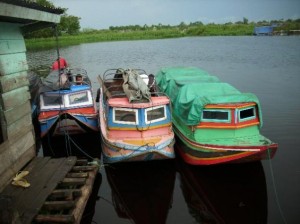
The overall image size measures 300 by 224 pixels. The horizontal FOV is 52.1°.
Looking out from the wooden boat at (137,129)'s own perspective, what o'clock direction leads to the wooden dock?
The wooden dock is roughly at 1 o'clock from the wooden boat.

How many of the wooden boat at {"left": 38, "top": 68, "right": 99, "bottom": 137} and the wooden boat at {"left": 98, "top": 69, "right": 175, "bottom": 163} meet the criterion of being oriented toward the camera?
2

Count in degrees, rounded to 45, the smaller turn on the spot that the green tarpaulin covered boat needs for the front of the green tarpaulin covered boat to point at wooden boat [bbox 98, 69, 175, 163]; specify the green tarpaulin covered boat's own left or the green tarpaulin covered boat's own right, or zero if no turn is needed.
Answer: approximately 135° to the green tarpaulin covered boat's own right

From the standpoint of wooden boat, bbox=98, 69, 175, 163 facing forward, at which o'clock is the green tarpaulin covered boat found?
The green tarpaulin covered boat is roughly at 9 o'clock from the wooden boat.

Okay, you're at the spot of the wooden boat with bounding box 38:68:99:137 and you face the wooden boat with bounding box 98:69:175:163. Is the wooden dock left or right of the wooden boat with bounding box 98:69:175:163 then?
right

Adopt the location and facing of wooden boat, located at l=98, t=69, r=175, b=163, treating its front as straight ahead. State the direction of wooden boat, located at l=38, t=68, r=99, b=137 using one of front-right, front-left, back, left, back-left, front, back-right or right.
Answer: back-right

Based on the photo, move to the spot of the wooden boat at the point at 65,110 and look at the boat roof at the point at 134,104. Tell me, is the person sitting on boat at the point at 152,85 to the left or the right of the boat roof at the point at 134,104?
left
